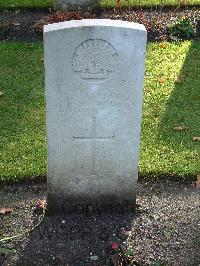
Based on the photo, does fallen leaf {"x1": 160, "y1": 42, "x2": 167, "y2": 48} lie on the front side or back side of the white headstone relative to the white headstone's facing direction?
on the back side

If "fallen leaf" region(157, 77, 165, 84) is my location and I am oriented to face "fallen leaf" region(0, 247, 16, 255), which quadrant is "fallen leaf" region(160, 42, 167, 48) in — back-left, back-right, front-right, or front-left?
back-right

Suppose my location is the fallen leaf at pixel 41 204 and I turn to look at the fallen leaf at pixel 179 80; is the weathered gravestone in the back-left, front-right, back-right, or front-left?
front-left

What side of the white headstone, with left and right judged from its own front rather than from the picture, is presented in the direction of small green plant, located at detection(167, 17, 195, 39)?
back

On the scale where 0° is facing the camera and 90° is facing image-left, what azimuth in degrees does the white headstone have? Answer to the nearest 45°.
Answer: approximately 0°

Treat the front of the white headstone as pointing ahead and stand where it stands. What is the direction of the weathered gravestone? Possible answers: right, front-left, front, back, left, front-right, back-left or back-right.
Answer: back

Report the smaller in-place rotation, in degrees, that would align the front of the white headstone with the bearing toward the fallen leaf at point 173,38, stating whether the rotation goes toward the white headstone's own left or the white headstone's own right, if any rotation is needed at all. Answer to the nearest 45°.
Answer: approximately 180°

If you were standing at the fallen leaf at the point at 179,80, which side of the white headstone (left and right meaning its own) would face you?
back
